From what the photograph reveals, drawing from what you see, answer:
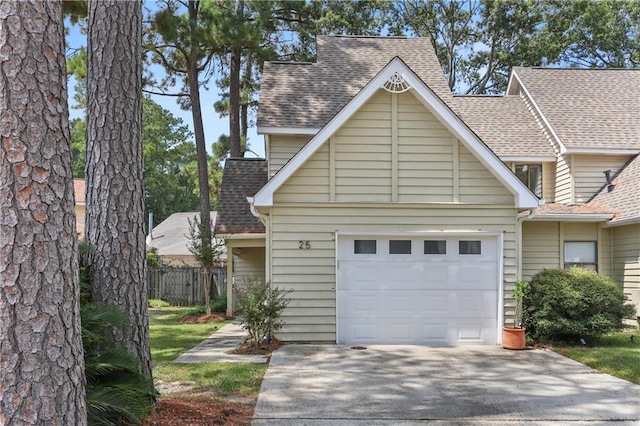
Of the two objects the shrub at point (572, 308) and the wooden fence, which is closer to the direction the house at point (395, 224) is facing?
the shrub

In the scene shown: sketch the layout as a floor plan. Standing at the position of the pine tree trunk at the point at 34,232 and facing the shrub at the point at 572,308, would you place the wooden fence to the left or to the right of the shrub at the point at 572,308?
left

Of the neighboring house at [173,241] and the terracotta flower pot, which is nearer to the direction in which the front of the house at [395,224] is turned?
the terracotta flower pot

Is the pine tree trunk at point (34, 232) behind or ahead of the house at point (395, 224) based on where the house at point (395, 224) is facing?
ahead

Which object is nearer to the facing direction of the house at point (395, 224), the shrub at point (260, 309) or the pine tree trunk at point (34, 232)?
the pine tree trunk

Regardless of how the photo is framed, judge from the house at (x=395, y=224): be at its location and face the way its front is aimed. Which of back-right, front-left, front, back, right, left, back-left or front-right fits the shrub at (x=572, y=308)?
left

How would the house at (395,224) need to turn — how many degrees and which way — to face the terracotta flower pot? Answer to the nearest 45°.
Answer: approximately 90° to its left

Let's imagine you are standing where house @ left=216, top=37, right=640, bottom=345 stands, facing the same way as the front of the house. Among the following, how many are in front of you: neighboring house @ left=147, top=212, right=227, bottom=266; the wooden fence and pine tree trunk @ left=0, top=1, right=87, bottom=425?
1

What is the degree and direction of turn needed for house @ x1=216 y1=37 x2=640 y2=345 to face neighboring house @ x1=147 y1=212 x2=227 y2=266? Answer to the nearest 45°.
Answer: approximately 135° to its right

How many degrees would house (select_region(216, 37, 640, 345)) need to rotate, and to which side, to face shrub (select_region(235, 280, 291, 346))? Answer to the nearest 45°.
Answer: approximately 45° to its right

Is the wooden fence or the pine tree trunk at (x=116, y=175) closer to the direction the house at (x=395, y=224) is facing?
the pine tree trunk

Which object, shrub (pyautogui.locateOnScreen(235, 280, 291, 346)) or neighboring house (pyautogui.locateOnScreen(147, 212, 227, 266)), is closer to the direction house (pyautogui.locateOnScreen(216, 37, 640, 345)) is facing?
the shrub

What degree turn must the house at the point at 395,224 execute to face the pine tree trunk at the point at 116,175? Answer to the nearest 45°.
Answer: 0° — it already faces it

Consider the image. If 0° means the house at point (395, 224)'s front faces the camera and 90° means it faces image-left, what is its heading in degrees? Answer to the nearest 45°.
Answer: approximately 0°
